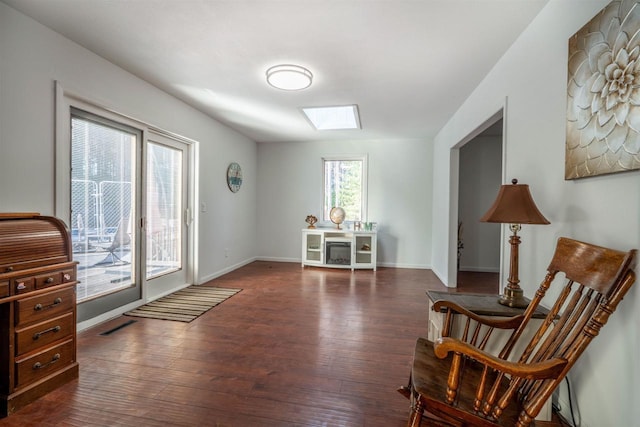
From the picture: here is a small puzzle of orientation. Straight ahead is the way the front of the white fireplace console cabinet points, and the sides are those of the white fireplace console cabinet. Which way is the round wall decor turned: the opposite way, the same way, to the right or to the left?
to the left

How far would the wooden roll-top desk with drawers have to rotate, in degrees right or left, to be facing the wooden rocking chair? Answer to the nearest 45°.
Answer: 0° — it already faces it

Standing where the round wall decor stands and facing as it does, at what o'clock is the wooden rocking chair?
The wooden rocking chair is roughly at 1 o'clock from the round wall decor.

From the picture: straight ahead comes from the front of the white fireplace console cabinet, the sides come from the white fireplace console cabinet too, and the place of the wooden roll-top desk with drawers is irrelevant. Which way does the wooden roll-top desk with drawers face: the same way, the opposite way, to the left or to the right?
to the left

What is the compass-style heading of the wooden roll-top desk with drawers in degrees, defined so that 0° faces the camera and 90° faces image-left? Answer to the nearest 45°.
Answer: approximately 315°

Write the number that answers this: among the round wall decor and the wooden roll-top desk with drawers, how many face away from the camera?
0

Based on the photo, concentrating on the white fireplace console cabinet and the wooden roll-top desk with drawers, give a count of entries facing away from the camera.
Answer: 0

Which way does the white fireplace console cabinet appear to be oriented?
toward the camera

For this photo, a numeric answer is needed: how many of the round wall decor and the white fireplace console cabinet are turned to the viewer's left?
0

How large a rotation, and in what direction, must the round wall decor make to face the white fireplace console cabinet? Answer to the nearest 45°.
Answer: approximately 45° to its left

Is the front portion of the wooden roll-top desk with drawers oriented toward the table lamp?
yes

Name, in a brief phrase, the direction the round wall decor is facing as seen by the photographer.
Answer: facing the viewer and to the right of the viewer

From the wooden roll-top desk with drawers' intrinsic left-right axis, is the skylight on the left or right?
on its left

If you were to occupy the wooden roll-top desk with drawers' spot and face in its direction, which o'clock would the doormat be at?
The doormat is roughly at 9 o'clock from the wooden roll-top desk with drawers.
